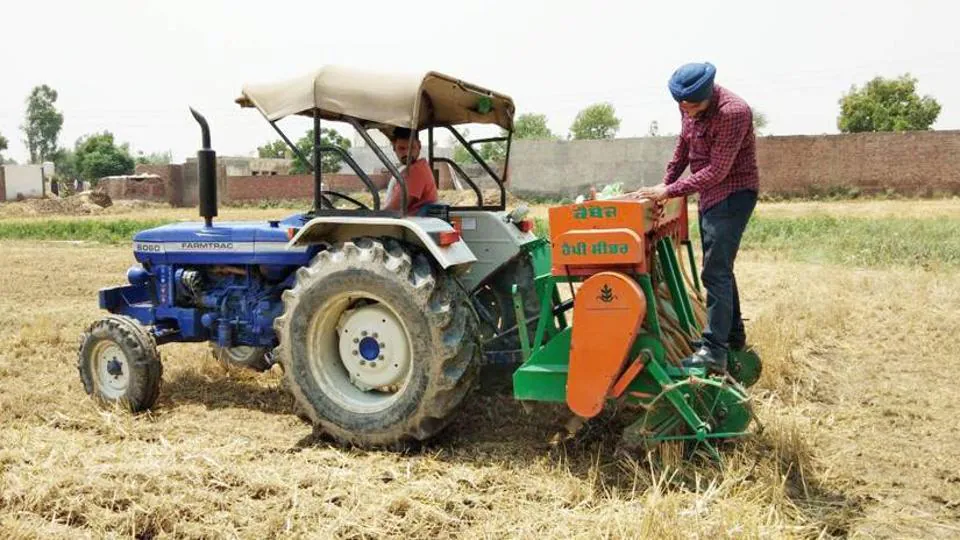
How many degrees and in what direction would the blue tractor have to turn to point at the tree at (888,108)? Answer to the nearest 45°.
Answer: approximately 90° to its right

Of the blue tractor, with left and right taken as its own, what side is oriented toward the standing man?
back

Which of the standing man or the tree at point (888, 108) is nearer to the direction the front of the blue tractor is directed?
the tree

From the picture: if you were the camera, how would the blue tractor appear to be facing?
facing away from the viewer and to the left of the viewer
